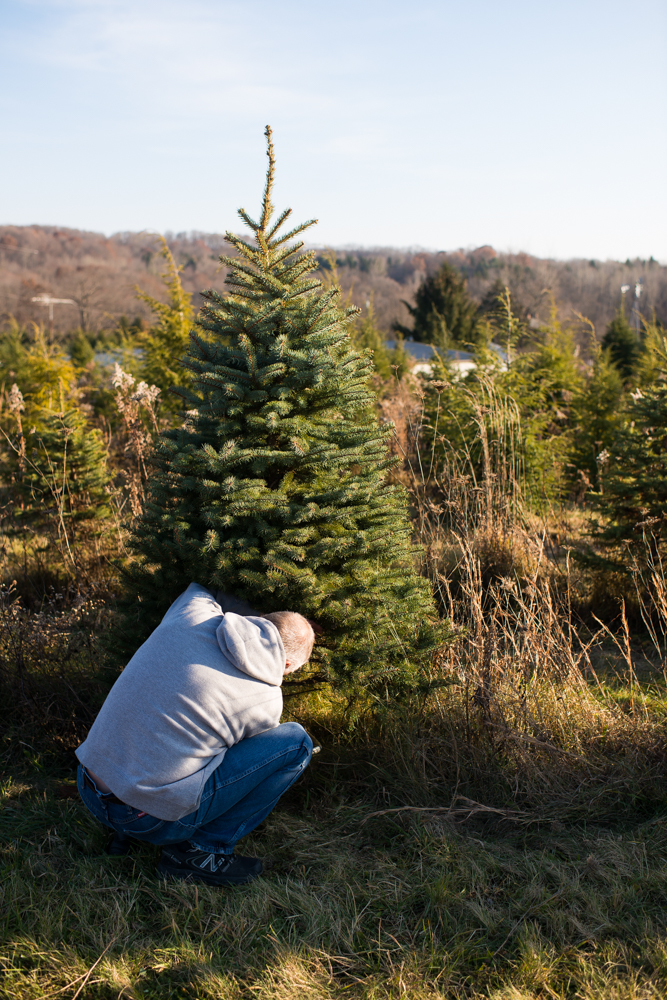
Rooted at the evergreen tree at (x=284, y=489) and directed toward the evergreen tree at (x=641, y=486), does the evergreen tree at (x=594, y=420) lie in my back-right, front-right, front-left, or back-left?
front-left

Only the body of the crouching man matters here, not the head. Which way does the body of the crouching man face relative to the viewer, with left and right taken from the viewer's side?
facing away from the viewer and to the right of the viewer

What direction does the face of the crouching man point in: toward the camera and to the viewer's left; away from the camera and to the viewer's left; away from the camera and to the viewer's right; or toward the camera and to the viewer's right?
away from the camera and to the viewer's right

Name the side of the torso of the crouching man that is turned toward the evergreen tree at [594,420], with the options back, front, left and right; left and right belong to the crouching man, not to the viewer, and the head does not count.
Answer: front

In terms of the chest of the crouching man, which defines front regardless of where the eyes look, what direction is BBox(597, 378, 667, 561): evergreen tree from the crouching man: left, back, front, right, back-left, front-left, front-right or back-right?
front

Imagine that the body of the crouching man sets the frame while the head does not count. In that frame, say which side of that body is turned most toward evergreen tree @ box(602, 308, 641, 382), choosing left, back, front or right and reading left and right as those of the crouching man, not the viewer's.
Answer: front

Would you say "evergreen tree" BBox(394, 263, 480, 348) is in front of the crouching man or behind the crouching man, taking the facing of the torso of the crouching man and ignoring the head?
in front
